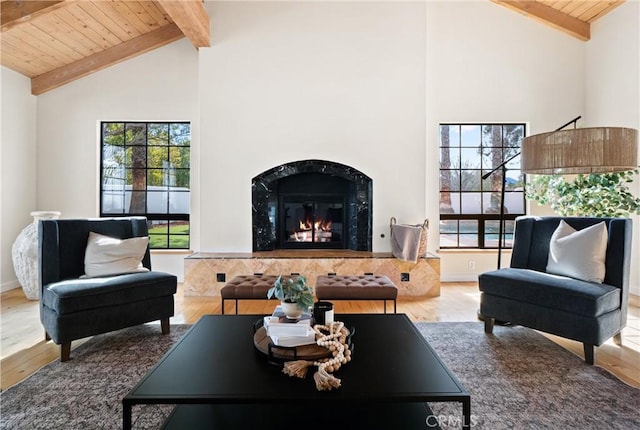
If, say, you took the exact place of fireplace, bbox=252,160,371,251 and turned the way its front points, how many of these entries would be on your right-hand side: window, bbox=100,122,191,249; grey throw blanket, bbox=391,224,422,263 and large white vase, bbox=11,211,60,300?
2

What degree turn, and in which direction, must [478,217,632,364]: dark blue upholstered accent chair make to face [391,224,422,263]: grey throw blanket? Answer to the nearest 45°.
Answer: approximately 90° to its right

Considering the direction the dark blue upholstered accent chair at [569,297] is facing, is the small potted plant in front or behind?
in front

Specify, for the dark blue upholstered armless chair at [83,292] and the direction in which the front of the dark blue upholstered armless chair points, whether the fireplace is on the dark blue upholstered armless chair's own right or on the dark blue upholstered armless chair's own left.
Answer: on the dark blue upholstered armless chair's own left

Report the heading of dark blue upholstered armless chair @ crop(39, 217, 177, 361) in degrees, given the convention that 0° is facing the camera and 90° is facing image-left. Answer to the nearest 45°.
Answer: approximately 315°

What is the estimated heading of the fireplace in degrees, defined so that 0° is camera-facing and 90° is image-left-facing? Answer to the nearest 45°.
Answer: approximately 0°

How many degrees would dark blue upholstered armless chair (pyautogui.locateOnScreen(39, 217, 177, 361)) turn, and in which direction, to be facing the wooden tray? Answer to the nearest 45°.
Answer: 0° — it already faces it

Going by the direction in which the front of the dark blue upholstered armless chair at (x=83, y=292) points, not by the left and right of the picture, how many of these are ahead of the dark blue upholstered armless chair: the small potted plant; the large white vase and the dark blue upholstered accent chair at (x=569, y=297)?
2

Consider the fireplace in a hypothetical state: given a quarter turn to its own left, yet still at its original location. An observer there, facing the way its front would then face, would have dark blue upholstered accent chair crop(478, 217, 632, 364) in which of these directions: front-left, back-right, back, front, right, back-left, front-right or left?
front-right

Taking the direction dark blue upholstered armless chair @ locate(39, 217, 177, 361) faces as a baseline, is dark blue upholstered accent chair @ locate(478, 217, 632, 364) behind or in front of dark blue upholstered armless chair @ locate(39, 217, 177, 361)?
in front

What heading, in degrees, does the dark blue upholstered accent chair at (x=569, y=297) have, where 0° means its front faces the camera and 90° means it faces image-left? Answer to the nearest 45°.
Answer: approximately 45°
